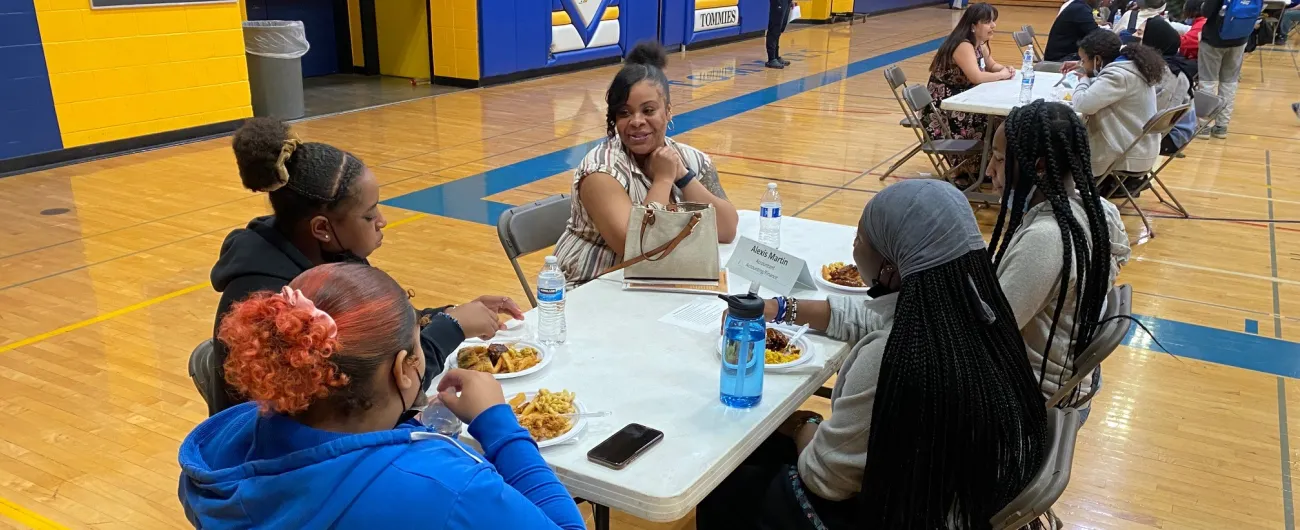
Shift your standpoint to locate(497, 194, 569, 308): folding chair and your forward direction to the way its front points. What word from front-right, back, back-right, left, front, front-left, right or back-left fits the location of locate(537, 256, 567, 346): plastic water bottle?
front-right

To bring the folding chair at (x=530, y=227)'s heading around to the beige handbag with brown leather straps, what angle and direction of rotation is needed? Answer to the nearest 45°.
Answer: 0° — it already faces it

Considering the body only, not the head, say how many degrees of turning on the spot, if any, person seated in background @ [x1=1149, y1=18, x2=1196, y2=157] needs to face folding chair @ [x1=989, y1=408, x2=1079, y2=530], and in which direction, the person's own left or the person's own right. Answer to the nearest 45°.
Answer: approximately 90° to the person's own left

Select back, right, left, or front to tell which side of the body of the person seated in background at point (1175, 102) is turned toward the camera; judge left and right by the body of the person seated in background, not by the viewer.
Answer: left

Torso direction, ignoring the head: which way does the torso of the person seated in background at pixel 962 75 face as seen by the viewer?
to the viewer's right

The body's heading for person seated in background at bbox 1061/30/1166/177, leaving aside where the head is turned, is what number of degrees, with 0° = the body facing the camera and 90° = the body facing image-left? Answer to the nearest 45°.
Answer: approximately 90°

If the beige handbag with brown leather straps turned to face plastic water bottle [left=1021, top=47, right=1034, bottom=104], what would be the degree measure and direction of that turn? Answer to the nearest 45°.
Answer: approximately 135° to its left

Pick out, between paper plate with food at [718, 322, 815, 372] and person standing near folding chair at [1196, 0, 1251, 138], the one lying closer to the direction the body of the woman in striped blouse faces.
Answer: the paper plate with food

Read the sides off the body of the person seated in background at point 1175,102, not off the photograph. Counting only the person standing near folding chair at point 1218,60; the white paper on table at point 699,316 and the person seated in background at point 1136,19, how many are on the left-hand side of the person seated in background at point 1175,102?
1

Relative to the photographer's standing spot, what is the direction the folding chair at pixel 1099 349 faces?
facing to the left of the viewer

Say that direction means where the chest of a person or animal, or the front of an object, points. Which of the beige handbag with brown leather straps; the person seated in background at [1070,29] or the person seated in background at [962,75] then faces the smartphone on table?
the beige handbag with brown leather straps
